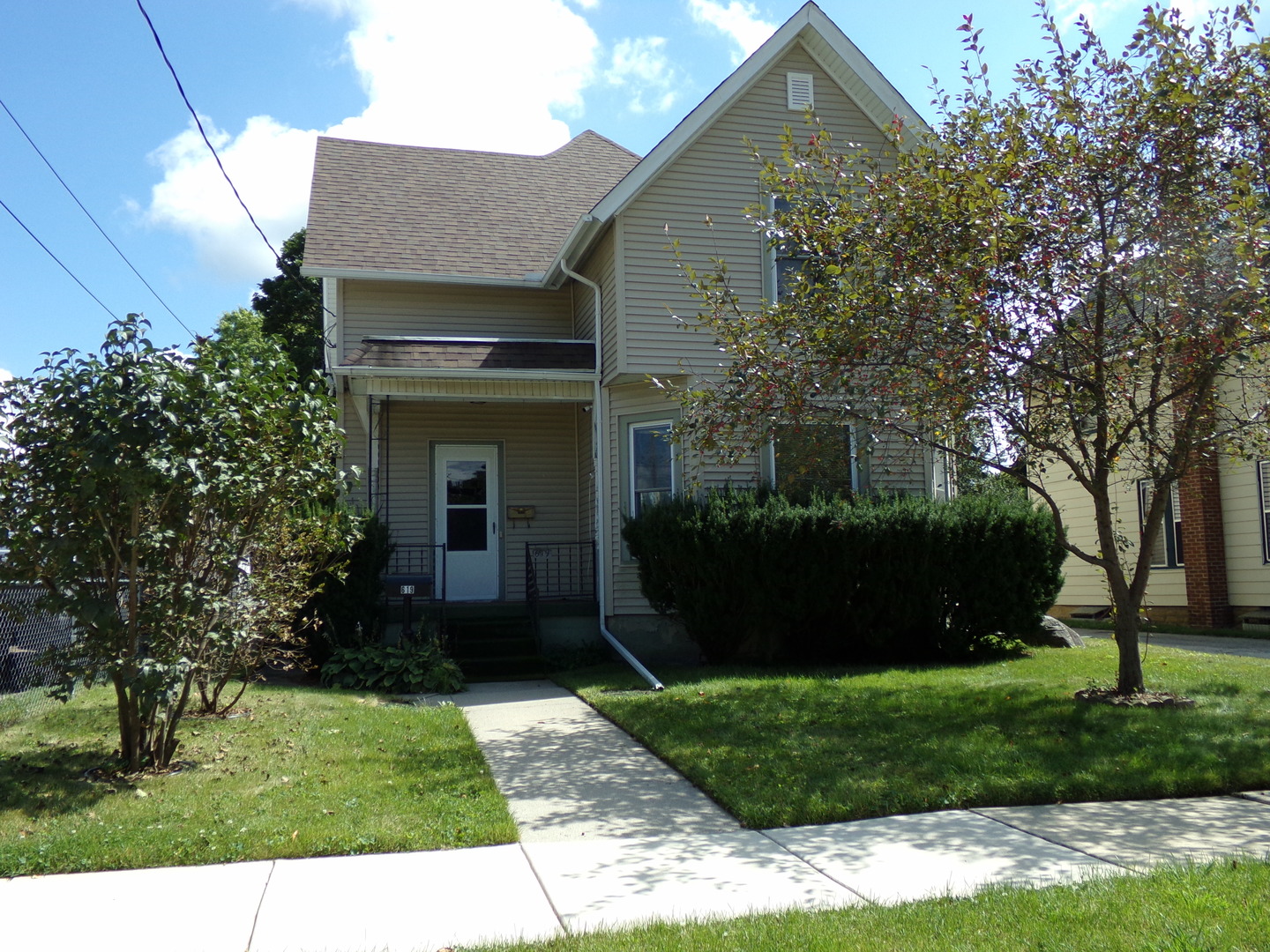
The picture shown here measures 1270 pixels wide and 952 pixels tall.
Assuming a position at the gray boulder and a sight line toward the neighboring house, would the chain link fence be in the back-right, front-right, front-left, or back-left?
back-left

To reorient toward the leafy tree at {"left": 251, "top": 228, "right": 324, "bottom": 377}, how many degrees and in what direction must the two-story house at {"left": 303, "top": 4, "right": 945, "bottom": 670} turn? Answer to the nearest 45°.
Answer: approximately 135° to its right

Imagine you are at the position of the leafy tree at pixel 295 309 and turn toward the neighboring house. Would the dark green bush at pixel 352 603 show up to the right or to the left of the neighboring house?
right

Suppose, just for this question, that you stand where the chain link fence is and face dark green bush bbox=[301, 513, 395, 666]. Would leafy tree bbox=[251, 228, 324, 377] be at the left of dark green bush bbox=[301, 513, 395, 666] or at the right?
left

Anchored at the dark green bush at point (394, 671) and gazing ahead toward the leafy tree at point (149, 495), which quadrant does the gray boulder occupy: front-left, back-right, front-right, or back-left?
back-left

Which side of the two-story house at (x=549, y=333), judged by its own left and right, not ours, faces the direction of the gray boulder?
left

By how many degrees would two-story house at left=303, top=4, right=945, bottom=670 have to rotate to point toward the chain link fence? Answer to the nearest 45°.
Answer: approximately 45° to its right

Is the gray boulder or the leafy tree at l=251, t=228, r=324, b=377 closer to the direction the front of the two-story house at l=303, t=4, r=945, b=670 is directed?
the gray boulder

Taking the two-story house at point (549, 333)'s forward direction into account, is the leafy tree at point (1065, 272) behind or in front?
in front

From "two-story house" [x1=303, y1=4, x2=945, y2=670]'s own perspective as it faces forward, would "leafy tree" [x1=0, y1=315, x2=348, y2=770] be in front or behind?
in front

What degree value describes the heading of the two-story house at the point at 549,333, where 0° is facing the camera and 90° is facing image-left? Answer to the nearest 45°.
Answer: approximately 0°
